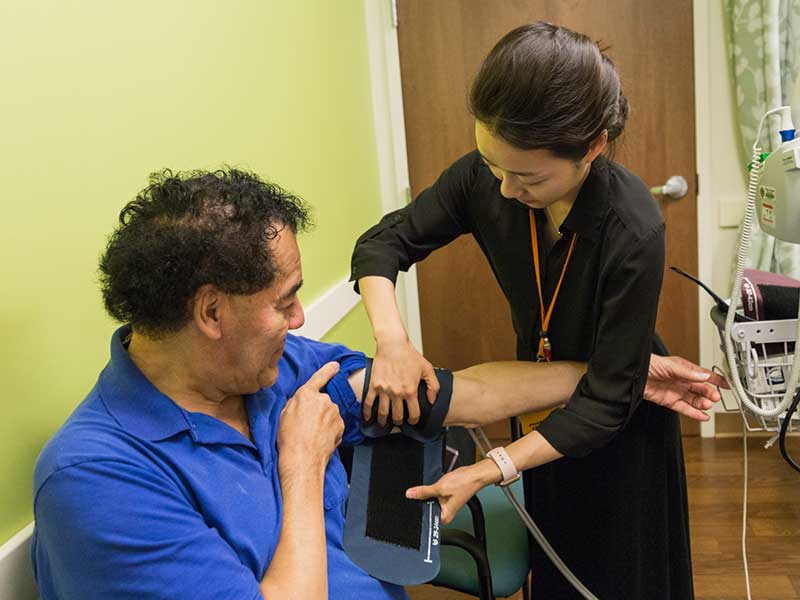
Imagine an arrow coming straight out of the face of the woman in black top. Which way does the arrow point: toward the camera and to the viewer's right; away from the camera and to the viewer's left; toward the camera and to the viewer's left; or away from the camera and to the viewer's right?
toward the camera and to the viewer's left

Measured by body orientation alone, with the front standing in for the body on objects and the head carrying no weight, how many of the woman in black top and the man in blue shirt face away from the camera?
0

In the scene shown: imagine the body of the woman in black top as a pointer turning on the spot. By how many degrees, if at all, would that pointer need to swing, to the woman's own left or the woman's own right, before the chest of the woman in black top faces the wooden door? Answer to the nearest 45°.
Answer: approximately 135° to the woman's own right

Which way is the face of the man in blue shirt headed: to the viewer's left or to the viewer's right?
to the viewer's right

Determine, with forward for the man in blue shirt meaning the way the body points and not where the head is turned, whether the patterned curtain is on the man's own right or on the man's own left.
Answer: on the man's own left

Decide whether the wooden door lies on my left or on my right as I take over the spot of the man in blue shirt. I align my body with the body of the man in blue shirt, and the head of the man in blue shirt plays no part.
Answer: on my left

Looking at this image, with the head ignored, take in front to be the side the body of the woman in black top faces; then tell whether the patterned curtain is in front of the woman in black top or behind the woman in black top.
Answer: behind
